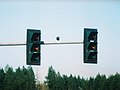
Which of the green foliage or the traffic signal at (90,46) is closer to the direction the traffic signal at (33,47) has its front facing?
the traffic signal

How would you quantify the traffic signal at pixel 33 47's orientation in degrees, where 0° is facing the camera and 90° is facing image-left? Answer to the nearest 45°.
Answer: approximately 315°

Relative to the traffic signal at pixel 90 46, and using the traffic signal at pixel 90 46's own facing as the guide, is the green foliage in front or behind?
behind

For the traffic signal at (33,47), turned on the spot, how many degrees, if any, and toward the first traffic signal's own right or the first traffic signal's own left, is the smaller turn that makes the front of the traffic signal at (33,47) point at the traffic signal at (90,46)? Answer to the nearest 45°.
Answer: approximately 45° to the first traffic signal's own left

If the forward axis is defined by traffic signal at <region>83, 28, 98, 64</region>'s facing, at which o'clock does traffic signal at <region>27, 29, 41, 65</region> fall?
traffic signal at <region>27, 29, 41, 65</region> is roughly at 4 o'clock from traffic signal at <region>83, 28, 98, 64</region>.
